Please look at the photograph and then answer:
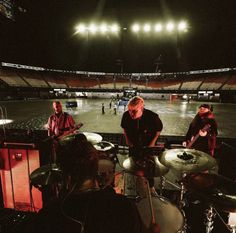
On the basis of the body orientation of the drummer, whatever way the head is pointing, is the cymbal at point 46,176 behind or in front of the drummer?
in front

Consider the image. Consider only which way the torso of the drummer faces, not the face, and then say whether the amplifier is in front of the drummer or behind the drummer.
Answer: in front

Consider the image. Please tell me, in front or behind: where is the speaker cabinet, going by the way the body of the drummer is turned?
in front
